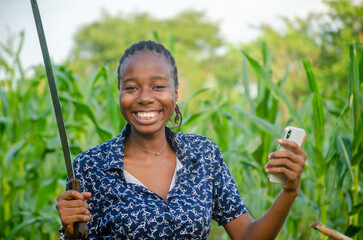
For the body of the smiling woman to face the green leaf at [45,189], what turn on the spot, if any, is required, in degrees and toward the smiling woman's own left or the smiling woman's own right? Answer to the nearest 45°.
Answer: approximately 135° to the smiling woman's own right

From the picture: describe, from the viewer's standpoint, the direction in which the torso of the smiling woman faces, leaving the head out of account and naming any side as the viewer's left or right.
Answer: facing the viewer

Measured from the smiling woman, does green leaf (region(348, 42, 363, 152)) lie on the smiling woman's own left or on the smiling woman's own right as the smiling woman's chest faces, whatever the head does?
on the smiling woman's own left

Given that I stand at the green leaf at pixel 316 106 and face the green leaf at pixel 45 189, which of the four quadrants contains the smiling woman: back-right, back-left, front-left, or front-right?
front-left

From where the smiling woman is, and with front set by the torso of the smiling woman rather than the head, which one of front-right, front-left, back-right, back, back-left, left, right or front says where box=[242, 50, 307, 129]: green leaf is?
back-left

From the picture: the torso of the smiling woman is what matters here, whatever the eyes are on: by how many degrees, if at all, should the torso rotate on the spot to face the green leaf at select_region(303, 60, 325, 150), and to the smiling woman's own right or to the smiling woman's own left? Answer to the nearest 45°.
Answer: approximately 135° to the smiling woman's own left
